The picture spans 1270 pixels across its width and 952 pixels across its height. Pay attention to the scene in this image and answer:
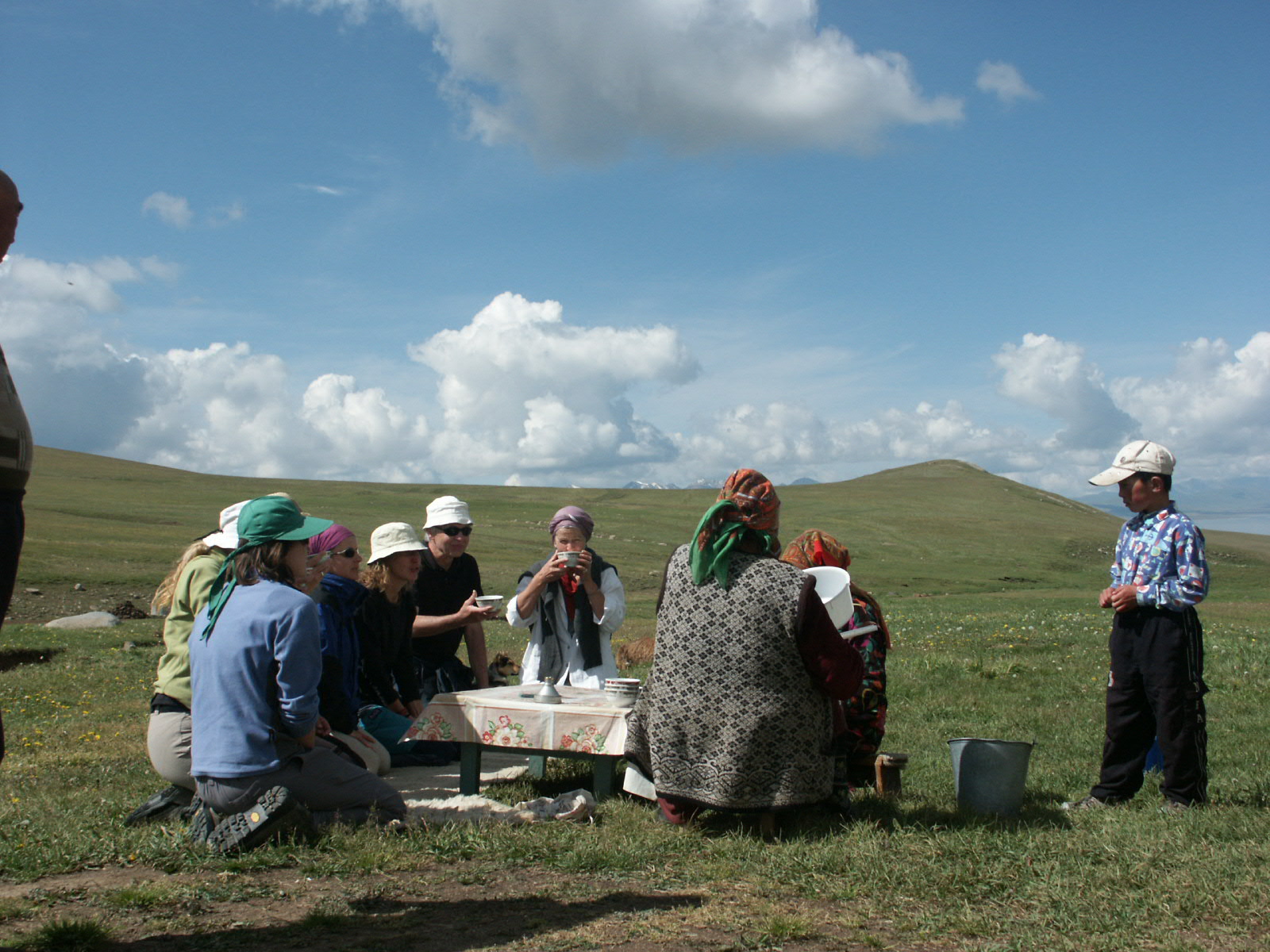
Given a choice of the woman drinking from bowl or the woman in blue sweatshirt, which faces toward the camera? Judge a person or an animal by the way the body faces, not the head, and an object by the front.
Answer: the woman drinking from bowl

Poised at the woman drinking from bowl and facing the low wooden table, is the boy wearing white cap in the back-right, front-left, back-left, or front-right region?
front-left

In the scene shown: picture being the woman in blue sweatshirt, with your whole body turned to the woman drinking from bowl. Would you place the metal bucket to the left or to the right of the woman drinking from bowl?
right

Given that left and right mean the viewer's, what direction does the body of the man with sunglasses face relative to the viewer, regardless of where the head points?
facing the viewer and to the right of the viewer

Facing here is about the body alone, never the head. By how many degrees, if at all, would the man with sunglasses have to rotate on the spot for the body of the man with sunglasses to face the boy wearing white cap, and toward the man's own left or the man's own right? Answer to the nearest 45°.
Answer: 0° — they already face them

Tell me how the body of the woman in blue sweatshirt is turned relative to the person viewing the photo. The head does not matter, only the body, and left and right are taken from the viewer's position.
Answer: facing away from the viewer and to the right of the viewer

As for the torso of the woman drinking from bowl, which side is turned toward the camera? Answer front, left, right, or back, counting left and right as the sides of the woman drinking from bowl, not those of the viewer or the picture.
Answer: front

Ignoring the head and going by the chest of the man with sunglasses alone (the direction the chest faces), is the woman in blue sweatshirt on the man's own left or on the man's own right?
on the man's own right

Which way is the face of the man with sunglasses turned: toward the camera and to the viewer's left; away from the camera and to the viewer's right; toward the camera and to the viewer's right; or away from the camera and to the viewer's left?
toward the camera and to the viewer's right

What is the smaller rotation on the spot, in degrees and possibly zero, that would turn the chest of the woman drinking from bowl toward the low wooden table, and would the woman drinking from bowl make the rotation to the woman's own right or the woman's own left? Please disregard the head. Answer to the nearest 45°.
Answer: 0° — they already face it

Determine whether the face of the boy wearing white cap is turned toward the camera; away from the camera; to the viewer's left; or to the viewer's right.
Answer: to the viewer's left

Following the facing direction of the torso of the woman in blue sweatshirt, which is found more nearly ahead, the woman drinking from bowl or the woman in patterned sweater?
the woman drinking from bowl

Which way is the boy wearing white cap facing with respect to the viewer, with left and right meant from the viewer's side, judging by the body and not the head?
facing the viewer and to the left of the viewer
